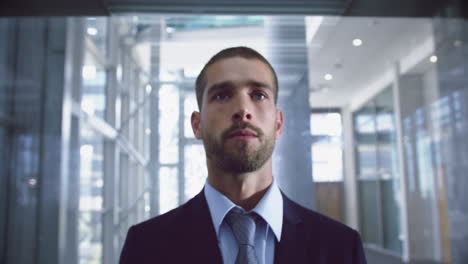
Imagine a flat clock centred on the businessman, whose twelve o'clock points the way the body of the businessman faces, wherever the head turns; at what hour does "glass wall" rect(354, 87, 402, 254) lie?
The glass wall is roughly at 7 o'clock from the businessman.

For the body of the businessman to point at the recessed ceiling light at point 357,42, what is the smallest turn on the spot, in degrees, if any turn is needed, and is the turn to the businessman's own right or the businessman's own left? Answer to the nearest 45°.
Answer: approximately 135° to the businessman's own left

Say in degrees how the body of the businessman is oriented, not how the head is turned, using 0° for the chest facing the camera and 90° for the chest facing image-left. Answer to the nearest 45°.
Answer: approximately 0°
